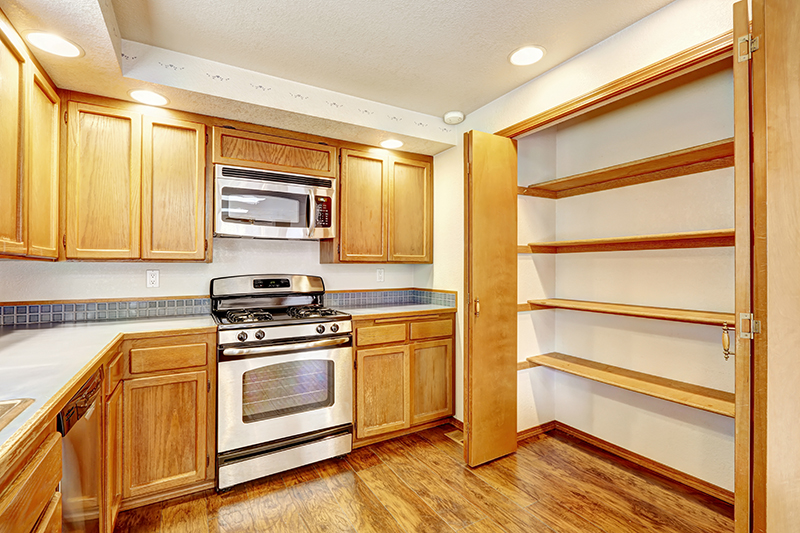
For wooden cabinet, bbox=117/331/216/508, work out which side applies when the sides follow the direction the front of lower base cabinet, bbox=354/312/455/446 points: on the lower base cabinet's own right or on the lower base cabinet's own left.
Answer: on the lower base cabinet's own right

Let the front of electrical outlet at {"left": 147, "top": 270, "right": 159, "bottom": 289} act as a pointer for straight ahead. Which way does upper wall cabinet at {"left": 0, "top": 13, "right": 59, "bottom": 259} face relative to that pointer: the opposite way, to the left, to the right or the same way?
to the left

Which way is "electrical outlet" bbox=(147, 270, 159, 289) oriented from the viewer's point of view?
toward the camera

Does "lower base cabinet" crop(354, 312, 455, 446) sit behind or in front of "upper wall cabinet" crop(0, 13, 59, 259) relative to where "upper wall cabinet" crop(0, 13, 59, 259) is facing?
in front

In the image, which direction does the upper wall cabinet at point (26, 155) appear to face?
to the viewer's right

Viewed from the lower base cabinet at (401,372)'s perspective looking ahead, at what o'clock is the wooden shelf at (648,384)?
The wooden shelf is roughly at 11 o'clock from the lower base cabinet.

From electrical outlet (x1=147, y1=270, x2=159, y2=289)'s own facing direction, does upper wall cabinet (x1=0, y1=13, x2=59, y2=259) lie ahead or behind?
ahead

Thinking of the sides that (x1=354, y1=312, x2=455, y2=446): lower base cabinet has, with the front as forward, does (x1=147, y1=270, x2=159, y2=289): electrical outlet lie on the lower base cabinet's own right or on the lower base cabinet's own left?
on the lower base cabinet's own right

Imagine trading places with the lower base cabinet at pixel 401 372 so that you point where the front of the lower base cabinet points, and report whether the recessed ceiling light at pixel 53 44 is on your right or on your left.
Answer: on your right

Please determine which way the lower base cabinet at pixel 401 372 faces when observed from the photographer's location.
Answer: facing the viewer and to the right of the viewer

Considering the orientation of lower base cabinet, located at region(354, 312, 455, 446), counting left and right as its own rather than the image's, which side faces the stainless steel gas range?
right

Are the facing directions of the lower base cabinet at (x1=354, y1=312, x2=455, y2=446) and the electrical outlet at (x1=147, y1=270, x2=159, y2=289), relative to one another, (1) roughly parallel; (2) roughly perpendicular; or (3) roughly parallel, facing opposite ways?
roughly parallel

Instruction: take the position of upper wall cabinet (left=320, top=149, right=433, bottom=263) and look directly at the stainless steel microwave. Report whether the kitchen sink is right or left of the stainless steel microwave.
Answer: left

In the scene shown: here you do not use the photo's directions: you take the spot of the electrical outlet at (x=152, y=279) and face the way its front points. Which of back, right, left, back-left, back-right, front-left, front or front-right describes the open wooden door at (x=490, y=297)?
front-left
